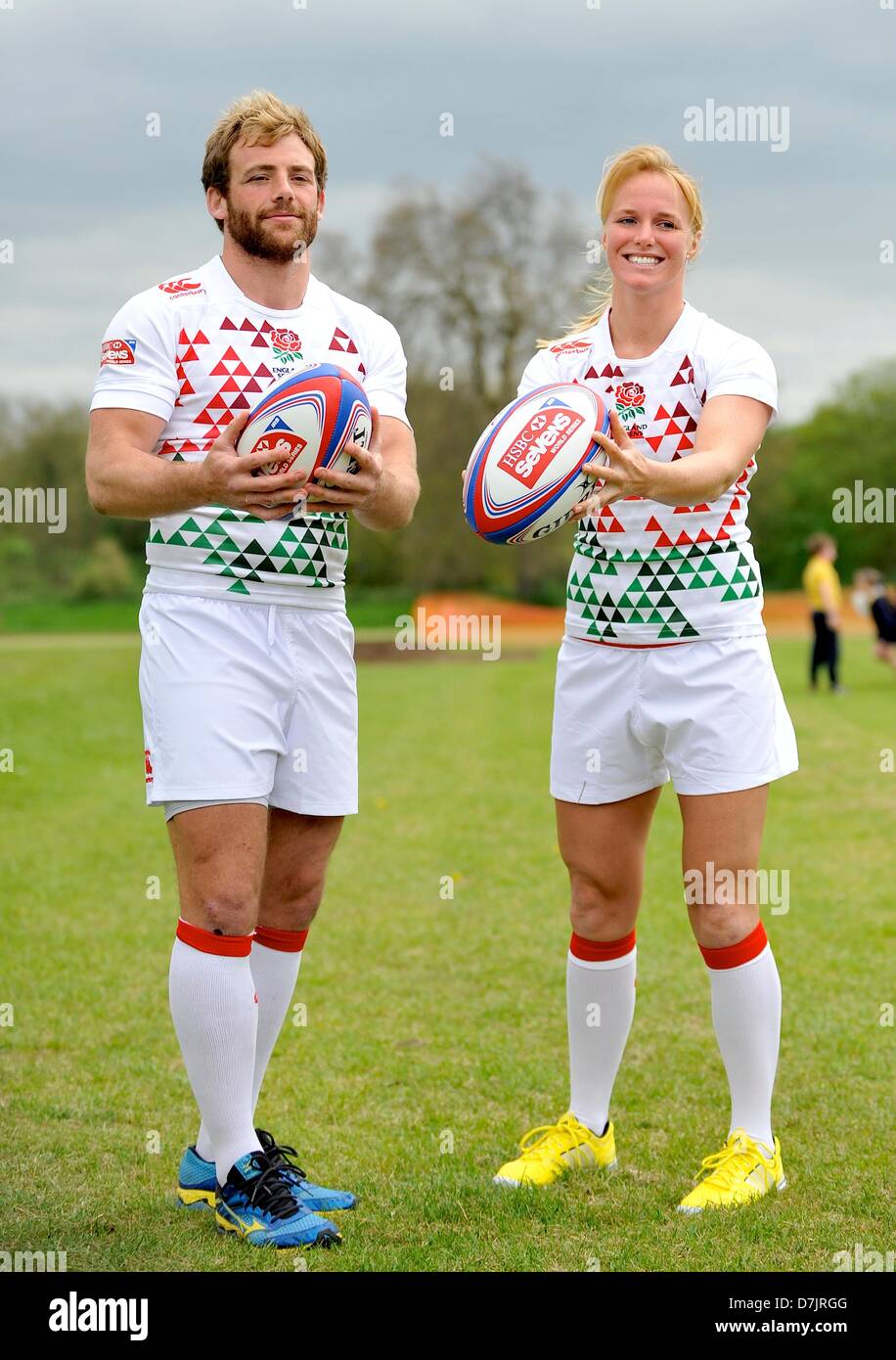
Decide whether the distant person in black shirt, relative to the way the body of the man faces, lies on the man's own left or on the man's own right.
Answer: on the man's own left

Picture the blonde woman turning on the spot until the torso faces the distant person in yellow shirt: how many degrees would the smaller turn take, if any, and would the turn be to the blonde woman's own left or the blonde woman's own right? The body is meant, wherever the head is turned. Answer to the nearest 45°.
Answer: approximately 135° to the blonde woman's own right

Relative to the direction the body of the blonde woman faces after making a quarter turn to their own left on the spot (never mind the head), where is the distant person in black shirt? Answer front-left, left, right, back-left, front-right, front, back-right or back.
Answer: back-left

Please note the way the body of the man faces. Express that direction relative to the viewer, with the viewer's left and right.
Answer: facing the viewer and to the right of the viewer

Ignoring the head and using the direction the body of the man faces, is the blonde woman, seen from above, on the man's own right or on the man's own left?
on the man's own left

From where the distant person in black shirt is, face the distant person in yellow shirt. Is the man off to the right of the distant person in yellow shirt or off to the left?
left
